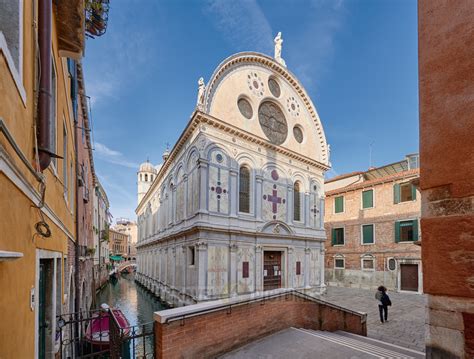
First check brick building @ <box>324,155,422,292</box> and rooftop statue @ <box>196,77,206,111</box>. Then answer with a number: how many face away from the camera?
0

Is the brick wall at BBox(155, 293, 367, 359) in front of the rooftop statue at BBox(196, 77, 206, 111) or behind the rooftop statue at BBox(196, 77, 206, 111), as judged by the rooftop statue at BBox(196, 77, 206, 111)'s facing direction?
in front

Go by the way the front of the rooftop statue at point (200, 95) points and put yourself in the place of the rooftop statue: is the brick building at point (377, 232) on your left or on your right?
on your left

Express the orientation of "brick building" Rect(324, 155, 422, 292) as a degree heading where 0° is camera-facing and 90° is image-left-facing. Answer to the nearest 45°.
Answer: approximately 45°

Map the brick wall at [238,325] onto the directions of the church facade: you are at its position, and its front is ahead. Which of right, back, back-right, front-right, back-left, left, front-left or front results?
front-right

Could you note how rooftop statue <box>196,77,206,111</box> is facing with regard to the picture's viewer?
facing the viewer and to the right of the viewer

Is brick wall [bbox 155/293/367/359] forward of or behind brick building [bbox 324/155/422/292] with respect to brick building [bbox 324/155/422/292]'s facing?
forward

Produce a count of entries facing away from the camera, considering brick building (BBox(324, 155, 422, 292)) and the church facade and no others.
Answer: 0

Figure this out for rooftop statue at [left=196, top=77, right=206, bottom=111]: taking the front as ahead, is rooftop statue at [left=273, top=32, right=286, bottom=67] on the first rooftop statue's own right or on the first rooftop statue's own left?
on the first rooftop statue's own left
